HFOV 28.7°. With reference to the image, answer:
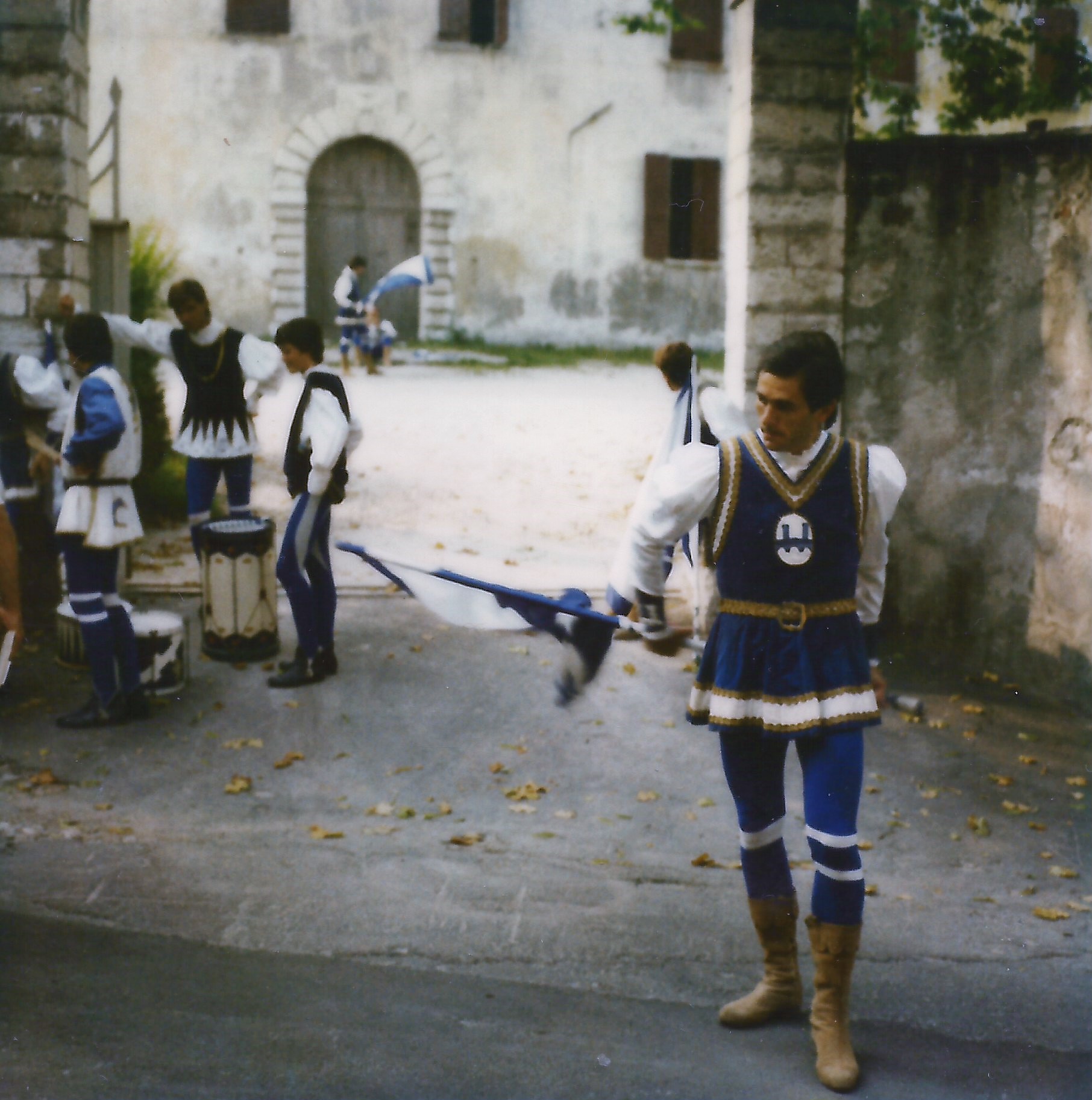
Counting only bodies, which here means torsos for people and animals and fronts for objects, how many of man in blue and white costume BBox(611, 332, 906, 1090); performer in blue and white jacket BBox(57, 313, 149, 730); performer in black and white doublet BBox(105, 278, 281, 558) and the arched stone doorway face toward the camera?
3

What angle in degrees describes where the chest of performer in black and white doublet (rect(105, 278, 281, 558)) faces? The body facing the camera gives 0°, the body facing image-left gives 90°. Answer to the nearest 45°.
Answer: approximately 0°

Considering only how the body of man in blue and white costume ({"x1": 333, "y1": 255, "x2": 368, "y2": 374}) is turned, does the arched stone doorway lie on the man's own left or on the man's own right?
on the man's own left

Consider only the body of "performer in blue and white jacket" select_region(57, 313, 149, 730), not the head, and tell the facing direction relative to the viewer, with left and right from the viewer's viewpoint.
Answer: facing to the left of the viewer

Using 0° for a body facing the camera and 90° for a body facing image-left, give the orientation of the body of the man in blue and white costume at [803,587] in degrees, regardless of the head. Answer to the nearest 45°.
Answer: approximately 0°

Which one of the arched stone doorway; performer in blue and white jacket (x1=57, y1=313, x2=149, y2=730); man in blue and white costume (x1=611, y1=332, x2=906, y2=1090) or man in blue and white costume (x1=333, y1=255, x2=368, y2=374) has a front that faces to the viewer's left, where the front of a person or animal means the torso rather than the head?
the performer in blue and white jacket

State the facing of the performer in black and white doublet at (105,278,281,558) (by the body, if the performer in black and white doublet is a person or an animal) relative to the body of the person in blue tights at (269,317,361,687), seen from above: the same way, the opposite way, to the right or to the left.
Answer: to the left

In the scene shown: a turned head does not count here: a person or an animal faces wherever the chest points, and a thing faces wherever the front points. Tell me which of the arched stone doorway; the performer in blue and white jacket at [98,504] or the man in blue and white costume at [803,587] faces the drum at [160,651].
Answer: the arched stone doorway
